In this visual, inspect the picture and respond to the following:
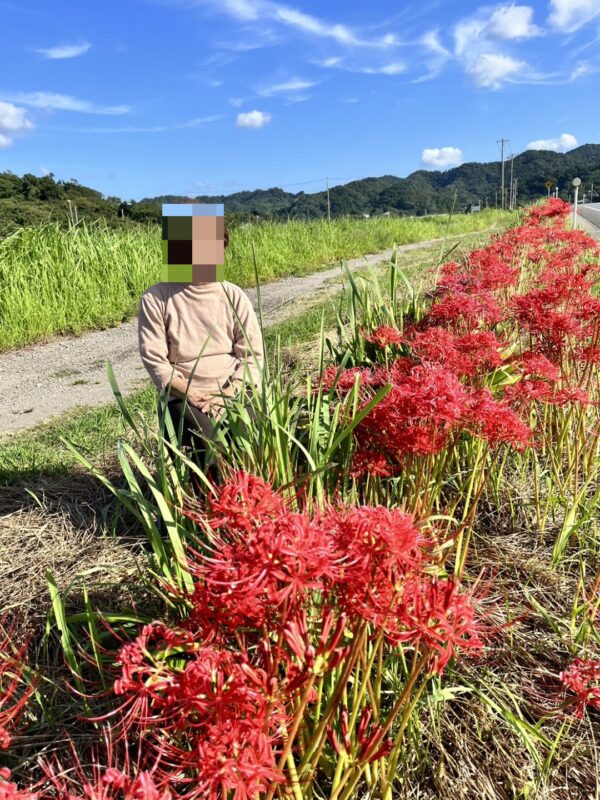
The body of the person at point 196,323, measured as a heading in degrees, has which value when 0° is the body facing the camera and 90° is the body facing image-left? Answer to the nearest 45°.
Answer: approximately 0°

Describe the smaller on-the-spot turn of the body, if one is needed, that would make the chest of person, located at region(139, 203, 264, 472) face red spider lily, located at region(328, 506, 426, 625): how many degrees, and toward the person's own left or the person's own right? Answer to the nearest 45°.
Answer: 0° — they already face it

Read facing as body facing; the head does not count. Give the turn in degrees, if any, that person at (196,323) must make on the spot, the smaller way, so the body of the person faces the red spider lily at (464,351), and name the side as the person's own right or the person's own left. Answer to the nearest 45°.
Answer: approximately 45° to the person's own left

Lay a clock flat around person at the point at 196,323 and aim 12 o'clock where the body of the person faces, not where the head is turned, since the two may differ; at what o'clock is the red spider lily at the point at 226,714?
The red spider lily is roughly at 12 o'clock from the person.

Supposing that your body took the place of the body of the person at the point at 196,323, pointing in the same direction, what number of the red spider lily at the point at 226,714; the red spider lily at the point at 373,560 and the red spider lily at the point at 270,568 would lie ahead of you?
3

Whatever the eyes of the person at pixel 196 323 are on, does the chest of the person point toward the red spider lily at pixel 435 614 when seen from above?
yes
